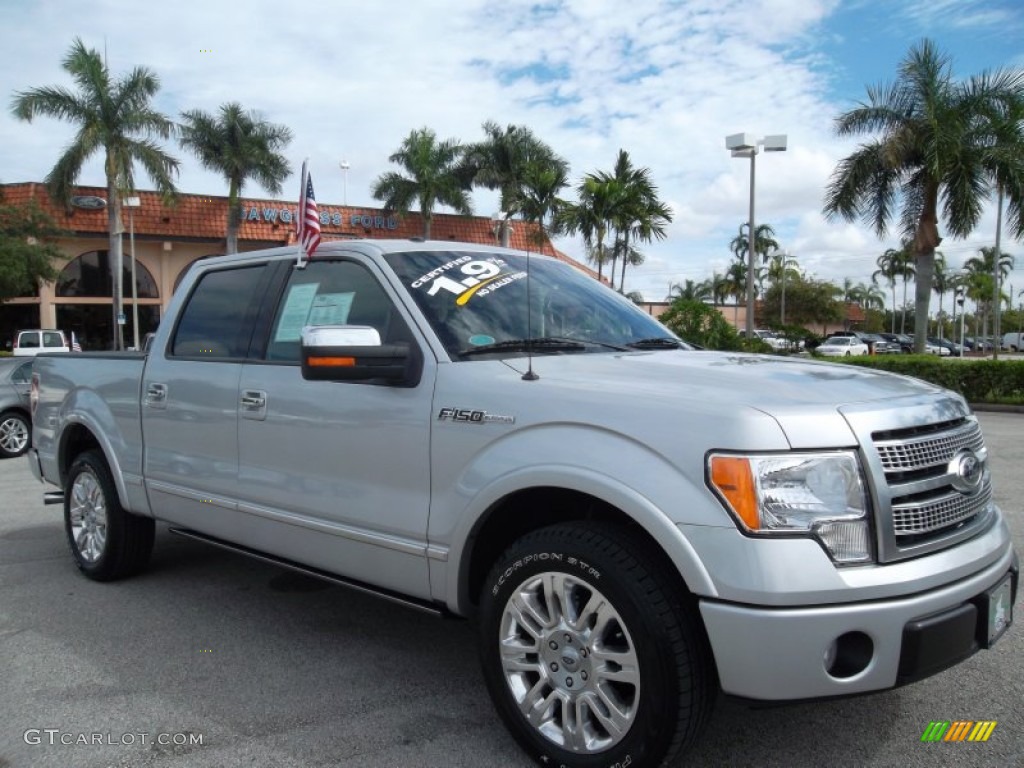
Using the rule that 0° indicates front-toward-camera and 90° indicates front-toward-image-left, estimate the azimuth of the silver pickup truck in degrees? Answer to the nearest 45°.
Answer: approximately 315°

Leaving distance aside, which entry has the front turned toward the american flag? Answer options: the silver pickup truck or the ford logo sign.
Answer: the ford logo sign

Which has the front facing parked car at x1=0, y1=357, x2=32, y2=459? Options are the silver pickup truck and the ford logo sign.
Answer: the ford logo sign

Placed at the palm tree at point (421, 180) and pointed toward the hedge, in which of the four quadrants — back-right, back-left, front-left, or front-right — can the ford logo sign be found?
back-right

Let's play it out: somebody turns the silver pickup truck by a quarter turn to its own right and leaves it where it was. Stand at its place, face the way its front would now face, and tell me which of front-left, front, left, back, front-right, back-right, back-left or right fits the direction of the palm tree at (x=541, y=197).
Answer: back-right

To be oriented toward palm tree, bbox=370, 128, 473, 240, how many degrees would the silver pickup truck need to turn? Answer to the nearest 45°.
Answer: approximately 135° to its left

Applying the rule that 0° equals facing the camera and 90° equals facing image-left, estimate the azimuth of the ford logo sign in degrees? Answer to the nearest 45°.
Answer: approximately 0°
